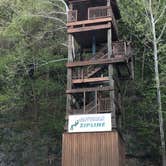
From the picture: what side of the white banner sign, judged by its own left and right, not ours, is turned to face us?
front
